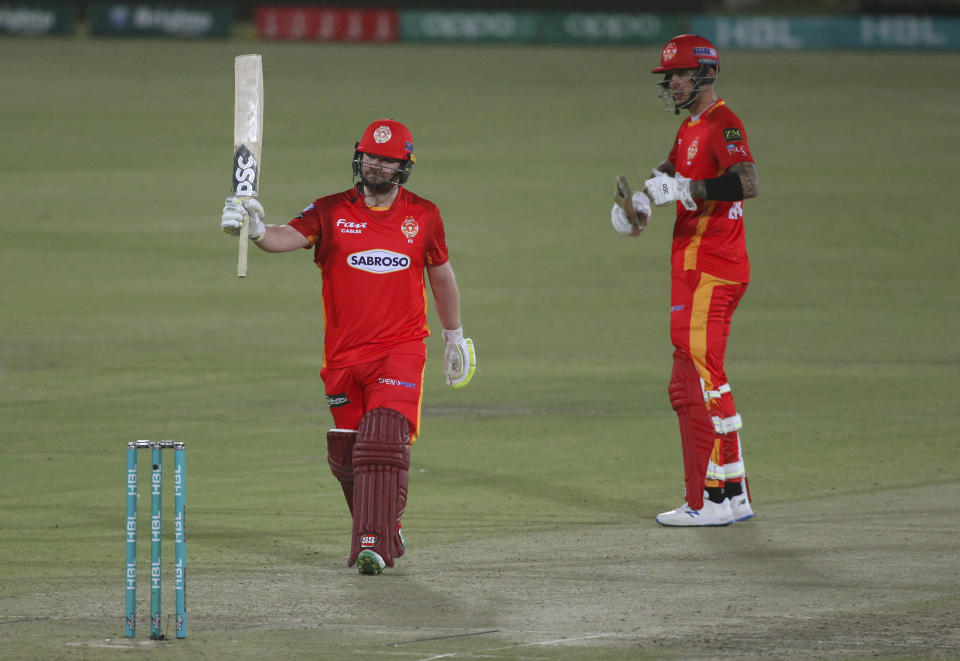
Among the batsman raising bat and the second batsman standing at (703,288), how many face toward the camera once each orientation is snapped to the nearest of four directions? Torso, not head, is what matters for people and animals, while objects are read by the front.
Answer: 1

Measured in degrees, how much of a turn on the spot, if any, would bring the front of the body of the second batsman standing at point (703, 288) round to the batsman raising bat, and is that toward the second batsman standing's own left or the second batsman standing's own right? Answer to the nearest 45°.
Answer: approximately 45° to the second batsman standing's own left

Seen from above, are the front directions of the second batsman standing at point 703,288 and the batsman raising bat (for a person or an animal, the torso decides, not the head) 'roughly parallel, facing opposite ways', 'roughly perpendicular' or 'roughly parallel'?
roughly perpendicular

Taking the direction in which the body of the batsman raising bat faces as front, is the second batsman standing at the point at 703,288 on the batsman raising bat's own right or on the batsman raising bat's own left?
on the batsman raising bat's own left

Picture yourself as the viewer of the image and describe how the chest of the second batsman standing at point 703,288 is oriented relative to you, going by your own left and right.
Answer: facing to the left of the viewer

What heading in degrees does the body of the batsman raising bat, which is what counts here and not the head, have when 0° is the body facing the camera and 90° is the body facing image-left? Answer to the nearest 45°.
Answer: approximately 0°
